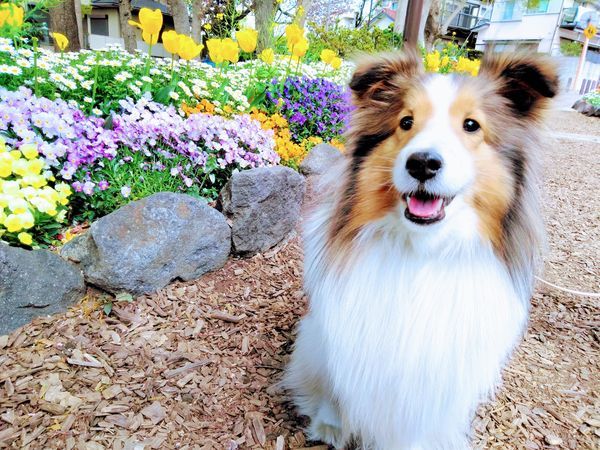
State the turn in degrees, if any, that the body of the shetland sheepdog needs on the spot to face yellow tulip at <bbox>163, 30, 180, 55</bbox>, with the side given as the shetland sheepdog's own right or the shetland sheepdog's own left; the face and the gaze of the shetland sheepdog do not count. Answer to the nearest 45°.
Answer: approximately 135° to the shetland sheepdog's own right

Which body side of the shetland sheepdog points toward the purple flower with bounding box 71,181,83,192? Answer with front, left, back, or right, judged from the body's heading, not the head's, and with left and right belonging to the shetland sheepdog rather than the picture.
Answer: right

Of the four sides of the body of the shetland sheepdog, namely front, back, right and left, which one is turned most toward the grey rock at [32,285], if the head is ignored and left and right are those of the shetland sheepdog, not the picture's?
right

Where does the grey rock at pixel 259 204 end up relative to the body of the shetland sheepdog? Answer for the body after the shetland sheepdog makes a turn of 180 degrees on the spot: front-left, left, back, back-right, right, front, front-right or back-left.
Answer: front-left

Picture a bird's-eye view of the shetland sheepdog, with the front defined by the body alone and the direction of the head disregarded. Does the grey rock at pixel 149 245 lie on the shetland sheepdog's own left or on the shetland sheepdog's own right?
on the shetland sheepdog's own right

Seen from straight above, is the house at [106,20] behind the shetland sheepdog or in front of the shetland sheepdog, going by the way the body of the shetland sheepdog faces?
behind

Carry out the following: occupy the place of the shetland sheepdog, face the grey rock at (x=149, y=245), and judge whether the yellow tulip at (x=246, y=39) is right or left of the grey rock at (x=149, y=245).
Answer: right

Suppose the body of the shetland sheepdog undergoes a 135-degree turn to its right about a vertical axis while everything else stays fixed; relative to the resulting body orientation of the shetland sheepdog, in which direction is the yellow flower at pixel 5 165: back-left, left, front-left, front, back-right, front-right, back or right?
front-left

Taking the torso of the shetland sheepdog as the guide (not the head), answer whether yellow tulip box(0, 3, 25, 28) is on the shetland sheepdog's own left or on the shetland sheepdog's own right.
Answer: on the shetland sheepdog's own right

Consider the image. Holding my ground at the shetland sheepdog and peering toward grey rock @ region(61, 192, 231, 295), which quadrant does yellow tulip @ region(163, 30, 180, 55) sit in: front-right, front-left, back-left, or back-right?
front-right

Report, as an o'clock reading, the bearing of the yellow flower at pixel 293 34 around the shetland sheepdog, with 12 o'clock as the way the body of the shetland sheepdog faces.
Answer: The yellow flower is roughly at 5 o'clock from the shetland sheepdog.

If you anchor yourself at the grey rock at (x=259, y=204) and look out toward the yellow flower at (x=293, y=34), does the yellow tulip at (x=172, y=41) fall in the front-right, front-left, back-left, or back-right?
front-left

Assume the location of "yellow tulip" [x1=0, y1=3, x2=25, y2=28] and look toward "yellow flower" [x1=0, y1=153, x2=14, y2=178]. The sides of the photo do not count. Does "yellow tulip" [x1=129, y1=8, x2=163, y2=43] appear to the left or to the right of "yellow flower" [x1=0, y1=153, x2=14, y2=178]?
left

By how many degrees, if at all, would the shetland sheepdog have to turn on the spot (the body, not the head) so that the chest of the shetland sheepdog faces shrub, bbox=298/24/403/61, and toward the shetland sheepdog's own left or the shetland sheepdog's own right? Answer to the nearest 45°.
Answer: approximately 180°

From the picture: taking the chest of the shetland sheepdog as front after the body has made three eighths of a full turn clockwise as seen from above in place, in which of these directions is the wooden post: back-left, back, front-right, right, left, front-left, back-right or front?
front-right

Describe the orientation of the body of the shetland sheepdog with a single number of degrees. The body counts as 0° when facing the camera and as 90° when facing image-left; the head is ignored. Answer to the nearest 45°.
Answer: approximately 0°

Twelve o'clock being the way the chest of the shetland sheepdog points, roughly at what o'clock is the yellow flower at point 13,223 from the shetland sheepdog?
The yellow flower is roughly at 3 o'clock from the shetland sheepdog.
